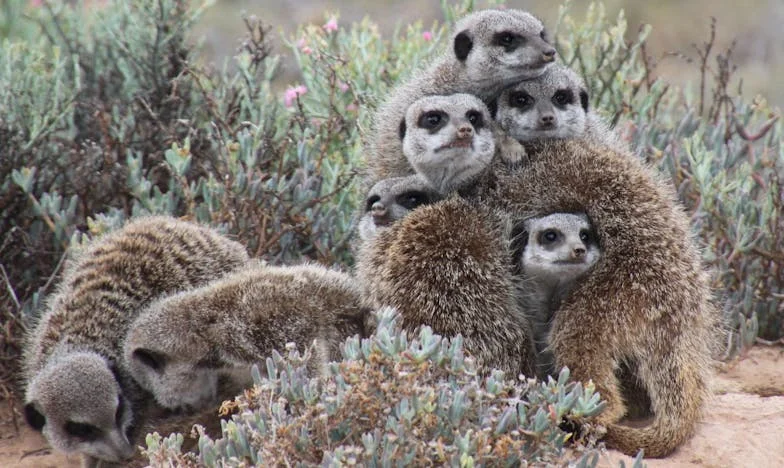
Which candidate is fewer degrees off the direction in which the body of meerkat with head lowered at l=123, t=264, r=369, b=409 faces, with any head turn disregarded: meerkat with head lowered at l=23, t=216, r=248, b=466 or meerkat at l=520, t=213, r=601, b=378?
the meerkat with head lowered

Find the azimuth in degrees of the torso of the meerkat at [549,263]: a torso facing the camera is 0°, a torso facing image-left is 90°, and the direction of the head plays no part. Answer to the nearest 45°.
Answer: approximately 315°

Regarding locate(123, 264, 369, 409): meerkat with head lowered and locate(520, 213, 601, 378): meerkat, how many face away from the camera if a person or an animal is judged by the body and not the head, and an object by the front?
0

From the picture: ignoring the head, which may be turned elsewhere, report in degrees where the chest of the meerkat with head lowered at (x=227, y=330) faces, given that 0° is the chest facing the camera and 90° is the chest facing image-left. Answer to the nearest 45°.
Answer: approximately 45°

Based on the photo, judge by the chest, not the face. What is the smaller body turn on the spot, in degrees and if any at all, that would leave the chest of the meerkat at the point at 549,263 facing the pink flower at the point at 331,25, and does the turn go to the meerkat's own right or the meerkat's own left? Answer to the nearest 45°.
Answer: approximately 180°

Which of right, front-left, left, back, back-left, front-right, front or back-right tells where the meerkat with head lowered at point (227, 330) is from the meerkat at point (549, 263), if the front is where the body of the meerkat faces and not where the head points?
back-right

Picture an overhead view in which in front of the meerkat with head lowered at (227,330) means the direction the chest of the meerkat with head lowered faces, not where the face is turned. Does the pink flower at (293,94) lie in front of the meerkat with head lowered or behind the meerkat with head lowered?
behind

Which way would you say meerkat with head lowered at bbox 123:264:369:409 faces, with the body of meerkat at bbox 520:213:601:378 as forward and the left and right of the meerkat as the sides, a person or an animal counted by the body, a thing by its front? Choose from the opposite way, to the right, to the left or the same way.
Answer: to the right

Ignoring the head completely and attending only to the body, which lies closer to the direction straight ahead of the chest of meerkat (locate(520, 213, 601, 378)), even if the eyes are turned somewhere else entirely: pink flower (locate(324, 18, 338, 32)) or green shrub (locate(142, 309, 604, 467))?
the green shrub

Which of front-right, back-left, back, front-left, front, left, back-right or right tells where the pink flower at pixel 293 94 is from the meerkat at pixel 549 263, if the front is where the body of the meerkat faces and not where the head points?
back
